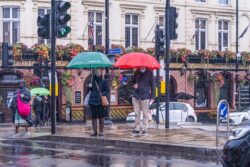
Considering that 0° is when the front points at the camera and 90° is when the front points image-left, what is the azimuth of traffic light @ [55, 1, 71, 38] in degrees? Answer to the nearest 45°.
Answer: approximately 315°

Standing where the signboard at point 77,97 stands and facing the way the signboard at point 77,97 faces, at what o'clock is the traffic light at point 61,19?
The traffic light is roughly at 12 o'clock from the signboard.

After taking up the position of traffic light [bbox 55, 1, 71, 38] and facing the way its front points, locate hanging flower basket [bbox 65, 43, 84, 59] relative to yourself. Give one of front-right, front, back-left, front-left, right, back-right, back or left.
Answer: back-left

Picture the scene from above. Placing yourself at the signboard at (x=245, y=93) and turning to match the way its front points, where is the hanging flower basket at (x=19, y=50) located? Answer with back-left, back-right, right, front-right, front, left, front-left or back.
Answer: front-right

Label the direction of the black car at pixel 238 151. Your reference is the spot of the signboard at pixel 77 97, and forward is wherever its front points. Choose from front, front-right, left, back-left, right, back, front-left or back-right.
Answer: front

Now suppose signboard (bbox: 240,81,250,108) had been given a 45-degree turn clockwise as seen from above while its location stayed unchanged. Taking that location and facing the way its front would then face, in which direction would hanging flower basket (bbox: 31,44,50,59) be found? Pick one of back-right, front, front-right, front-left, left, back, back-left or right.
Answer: front

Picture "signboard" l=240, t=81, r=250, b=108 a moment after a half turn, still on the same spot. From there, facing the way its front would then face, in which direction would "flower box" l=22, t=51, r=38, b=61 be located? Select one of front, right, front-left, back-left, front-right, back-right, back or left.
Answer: back-left

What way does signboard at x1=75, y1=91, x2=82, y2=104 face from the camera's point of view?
toward the camera

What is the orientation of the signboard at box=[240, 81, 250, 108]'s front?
toward the camera

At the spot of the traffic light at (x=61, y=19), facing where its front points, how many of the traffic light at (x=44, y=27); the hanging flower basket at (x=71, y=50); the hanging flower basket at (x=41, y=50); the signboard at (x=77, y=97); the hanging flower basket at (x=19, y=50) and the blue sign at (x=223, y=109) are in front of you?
1

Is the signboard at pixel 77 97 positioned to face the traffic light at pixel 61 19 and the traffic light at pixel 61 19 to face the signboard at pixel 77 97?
no

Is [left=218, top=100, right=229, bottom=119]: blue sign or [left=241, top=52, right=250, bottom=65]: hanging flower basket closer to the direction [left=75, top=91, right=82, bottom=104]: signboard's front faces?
the blue sign

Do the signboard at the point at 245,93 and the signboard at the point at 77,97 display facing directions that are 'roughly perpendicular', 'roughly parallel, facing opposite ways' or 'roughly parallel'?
roughly parallel

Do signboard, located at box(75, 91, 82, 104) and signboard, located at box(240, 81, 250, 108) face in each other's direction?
no

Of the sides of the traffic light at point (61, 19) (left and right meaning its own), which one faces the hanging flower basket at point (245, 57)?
left
